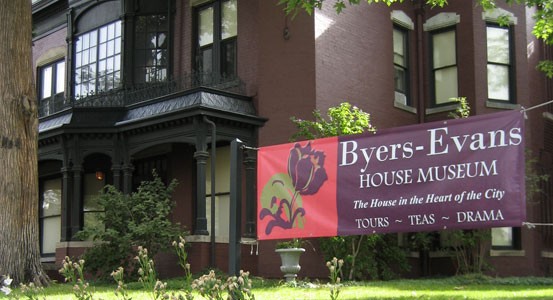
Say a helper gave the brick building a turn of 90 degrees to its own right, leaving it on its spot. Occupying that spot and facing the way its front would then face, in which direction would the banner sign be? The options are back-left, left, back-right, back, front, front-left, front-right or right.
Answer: back-left

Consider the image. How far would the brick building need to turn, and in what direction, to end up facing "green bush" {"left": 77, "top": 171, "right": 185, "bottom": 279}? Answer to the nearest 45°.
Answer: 0° — it already faces it

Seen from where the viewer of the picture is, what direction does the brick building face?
facing the viewer and to the left of the viewer
